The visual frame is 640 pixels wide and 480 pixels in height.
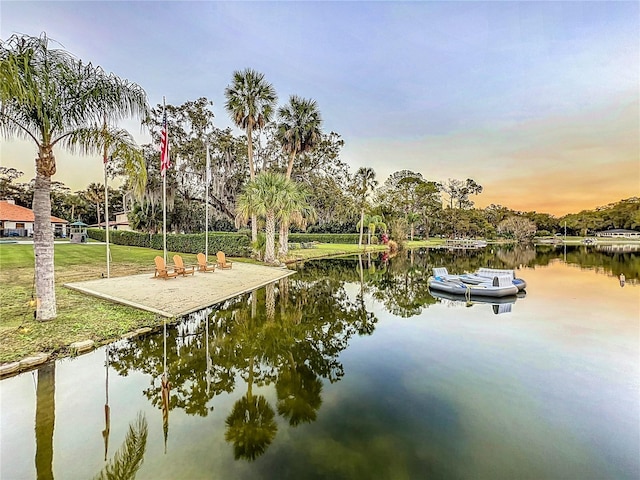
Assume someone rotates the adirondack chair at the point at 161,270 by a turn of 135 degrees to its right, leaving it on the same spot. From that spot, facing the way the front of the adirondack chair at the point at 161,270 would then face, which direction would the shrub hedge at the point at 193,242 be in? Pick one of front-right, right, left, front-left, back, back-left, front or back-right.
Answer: right

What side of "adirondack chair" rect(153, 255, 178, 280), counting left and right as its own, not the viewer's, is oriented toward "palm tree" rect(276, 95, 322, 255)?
left

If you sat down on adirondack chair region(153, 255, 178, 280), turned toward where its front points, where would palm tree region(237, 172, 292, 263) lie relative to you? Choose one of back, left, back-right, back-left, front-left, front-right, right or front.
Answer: left

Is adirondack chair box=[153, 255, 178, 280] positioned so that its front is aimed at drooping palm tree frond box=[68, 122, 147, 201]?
no

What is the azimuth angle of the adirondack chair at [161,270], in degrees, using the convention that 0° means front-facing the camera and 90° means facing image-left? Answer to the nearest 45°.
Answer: approximately 315°

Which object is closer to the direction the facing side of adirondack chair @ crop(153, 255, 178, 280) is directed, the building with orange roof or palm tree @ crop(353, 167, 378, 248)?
the palm tree

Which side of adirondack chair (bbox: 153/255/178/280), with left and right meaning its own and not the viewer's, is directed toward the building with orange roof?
back
